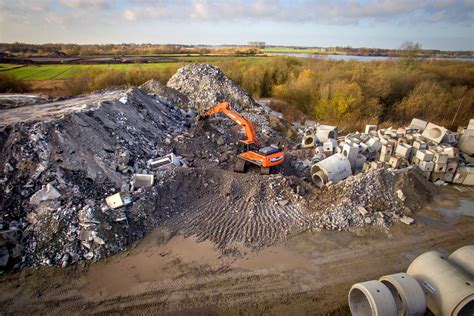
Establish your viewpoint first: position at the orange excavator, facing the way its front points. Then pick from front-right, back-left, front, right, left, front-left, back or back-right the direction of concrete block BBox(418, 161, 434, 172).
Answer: back-right

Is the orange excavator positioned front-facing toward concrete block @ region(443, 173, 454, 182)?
no

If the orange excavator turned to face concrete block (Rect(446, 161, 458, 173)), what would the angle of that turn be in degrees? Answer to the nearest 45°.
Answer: approximately 135° to its right

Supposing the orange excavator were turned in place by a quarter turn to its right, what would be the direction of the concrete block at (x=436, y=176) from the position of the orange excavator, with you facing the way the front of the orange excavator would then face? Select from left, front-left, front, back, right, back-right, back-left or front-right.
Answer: front-right

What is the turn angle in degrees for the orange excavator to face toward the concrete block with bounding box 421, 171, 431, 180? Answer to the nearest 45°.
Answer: approximately 135° to its right

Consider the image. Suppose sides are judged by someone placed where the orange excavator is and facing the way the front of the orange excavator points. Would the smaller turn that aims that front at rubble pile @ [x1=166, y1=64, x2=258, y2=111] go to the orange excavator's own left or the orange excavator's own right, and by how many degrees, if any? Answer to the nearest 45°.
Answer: approximately 45° to the orange excavator's own right

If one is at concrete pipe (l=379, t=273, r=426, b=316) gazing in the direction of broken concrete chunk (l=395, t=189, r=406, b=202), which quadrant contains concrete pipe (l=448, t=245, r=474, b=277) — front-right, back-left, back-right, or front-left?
front-right

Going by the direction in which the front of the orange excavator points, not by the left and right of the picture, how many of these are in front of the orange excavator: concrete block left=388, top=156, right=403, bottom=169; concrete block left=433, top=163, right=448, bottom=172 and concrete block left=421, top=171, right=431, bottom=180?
0

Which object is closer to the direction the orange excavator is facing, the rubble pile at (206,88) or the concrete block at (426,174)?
the rubble pile

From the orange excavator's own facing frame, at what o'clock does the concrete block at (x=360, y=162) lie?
The concrete block is roughly at 4 o'clock from the orange excavator.

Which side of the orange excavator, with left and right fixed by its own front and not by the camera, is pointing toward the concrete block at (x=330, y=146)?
right

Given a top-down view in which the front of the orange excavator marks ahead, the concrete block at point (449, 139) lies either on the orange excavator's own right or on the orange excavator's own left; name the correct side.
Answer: on the orange excavator's own right

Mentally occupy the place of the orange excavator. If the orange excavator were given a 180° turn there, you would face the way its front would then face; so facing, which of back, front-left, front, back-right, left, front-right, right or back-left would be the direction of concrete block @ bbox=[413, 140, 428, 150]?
front-left

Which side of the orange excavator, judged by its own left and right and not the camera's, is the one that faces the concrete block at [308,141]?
right

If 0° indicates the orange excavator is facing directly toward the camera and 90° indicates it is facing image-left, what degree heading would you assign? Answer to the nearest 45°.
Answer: approximately 135°

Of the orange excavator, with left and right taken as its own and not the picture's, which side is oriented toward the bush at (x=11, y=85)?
front

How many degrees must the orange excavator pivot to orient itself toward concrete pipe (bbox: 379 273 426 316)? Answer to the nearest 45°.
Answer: approximately 180°

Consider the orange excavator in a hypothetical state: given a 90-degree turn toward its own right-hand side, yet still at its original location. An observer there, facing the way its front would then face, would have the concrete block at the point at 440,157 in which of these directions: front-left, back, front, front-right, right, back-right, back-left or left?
front-right

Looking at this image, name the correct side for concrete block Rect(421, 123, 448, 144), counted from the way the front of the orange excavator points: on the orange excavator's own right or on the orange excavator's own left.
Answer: on the orange excavator's own right

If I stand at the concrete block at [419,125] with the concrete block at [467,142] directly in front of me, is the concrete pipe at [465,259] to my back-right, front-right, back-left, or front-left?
front-right

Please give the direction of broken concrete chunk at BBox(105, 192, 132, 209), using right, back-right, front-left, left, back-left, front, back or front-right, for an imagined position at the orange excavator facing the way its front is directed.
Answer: left

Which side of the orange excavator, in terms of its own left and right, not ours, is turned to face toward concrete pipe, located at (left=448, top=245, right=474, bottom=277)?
back

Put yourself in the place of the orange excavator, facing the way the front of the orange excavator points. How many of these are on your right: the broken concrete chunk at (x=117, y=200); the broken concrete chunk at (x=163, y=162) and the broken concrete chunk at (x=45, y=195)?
0

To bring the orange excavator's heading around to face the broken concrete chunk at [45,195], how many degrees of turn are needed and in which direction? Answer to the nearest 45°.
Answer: approximately 90° to its left
